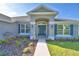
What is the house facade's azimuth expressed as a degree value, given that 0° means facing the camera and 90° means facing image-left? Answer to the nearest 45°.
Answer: approximately 0°
